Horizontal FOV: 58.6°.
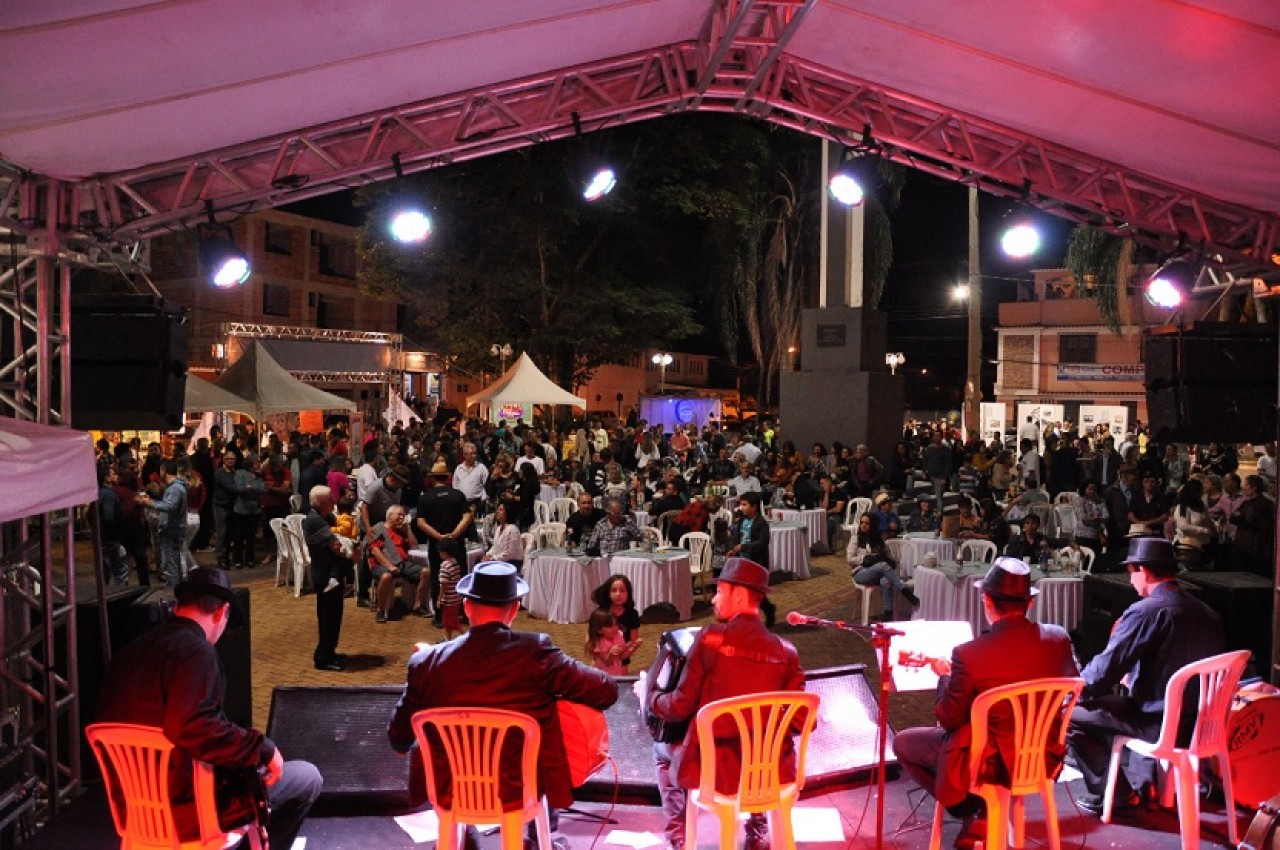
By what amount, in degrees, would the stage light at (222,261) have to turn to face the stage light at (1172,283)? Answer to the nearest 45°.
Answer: approximately 45° to its left

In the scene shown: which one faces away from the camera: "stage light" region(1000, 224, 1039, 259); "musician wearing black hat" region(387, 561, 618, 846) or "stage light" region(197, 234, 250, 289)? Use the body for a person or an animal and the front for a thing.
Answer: the musician wearing black hat

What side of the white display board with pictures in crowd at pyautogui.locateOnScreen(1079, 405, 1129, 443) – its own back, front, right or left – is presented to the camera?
front

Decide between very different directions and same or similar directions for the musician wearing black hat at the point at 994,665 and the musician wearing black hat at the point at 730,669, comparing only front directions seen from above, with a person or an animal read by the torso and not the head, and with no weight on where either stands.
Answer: same or similar directions

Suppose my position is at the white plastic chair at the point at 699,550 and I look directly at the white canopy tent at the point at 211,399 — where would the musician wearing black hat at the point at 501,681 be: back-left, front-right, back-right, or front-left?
back-left

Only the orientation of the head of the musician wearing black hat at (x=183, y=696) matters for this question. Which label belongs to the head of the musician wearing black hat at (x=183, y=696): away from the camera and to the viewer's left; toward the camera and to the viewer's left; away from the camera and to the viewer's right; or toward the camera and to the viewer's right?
away from the camera and to the viewer's right

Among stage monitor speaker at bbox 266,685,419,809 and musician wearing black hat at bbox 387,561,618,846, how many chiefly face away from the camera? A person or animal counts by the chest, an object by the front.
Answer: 1

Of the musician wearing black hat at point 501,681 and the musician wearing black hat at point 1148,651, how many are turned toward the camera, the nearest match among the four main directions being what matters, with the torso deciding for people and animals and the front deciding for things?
0

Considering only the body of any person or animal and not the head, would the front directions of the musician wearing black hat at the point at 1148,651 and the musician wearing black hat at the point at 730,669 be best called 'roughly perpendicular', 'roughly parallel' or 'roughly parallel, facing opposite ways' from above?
roughly parallel

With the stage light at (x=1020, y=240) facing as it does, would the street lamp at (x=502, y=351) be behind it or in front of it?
behind

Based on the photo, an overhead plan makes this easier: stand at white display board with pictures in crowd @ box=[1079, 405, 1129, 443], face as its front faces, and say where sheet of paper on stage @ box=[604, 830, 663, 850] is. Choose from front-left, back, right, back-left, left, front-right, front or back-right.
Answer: front

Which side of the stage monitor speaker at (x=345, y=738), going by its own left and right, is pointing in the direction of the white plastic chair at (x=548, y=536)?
back

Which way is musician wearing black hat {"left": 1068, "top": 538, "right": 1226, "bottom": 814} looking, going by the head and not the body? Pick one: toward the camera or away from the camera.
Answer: away from the camera

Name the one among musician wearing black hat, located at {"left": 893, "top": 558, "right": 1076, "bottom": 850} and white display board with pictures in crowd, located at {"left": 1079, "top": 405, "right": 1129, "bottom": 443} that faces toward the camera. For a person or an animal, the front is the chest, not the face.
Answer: the white display board with pictures in crowd

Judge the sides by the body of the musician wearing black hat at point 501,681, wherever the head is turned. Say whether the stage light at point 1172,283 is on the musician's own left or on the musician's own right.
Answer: on the musician's own right

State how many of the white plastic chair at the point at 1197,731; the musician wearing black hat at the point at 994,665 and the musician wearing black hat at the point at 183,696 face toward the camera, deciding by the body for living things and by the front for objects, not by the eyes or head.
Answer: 0

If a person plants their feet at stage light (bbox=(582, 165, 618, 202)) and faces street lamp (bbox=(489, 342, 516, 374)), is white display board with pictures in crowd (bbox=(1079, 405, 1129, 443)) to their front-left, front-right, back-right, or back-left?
front-right

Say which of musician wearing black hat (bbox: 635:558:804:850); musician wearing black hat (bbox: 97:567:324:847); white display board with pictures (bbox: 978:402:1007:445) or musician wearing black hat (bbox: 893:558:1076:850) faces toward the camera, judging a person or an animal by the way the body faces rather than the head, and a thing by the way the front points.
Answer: the white display board with pictures

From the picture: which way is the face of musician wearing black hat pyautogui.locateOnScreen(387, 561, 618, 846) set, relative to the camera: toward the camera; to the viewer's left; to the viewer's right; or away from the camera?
away from the camera

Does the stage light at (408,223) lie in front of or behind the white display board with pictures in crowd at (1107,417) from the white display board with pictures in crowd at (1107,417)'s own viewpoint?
in front

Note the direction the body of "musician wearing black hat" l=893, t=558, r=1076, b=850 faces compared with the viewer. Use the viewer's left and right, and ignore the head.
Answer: facing away from the viewer and to the left of the viewer
